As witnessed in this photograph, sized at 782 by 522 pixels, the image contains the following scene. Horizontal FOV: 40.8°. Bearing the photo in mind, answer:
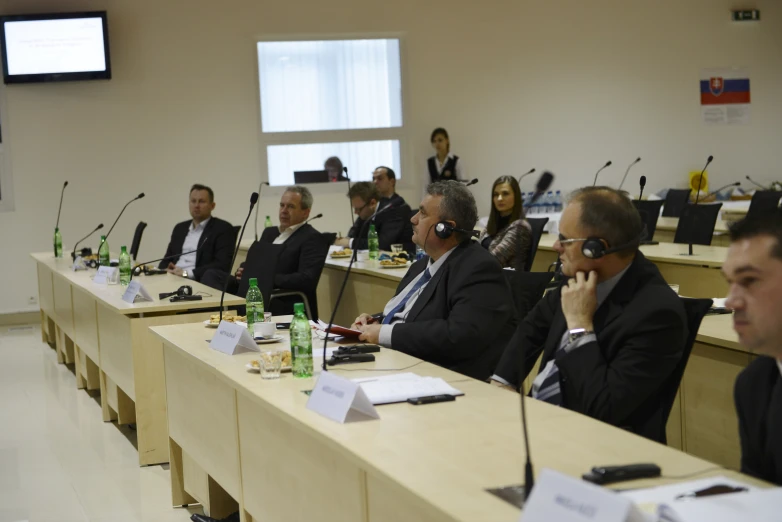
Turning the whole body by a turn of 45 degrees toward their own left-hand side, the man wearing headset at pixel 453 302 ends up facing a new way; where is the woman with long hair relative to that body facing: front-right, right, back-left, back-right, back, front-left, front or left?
back-right

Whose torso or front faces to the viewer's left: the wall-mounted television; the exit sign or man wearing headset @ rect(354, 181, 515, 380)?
the man wearing headset

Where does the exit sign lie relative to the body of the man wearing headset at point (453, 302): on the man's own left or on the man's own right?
on the man's own right

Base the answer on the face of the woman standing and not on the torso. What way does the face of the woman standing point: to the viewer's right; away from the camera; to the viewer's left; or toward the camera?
toward the camera

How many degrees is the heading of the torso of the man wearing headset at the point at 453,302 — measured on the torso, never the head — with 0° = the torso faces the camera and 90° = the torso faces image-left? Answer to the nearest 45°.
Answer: approximately 90°

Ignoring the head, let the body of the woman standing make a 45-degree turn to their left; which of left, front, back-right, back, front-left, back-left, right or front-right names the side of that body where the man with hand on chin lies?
front

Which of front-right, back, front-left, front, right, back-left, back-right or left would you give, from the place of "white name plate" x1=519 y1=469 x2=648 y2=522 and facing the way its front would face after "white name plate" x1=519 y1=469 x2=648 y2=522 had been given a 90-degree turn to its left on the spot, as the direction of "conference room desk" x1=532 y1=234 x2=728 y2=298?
back-left

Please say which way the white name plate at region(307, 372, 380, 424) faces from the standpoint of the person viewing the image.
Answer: facing the viewer and to the left of the viewer

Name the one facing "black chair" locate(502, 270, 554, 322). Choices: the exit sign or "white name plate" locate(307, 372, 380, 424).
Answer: the exit sign

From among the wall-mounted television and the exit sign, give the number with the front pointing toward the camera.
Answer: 2

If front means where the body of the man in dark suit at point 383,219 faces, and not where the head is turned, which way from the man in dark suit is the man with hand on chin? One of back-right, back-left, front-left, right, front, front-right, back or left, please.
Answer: front-left

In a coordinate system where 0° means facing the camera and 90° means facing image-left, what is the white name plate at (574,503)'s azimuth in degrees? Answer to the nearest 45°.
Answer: approximately 45°

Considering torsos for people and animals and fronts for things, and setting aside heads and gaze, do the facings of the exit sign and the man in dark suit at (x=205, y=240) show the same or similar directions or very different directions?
same or similar directions

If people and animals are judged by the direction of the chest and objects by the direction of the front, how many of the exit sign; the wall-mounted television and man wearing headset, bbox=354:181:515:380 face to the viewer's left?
1

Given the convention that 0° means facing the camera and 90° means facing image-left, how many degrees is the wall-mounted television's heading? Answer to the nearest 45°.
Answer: approximately 0°

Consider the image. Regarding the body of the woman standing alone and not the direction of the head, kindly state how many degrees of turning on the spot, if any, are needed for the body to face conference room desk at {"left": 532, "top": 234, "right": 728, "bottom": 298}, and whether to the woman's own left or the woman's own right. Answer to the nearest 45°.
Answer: approximately 45° to the woman's own left

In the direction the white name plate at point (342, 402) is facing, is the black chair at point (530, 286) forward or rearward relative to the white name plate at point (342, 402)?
rearward

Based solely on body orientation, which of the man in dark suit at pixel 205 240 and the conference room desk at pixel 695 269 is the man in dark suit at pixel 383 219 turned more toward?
the man in dark suit

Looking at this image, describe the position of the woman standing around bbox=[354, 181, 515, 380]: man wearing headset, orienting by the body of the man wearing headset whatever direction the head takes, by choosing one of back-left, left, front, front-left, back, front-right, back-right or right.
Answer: right
